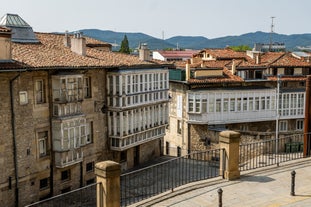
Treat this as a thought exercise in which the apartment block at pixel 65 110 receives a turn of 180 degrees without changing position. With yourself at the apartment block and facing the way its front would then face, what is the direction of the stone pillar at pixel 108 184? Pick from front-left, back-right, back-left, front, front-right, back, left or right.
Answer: back-left

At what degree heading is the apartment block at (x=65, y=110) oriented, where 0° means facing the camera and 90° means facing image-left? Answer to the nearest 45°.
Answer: approximately 315°

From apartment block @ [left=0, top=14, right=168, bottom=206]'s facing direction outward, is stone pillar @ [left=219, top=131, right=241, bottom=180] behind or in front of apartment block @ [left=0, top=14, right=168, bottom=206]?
in front
